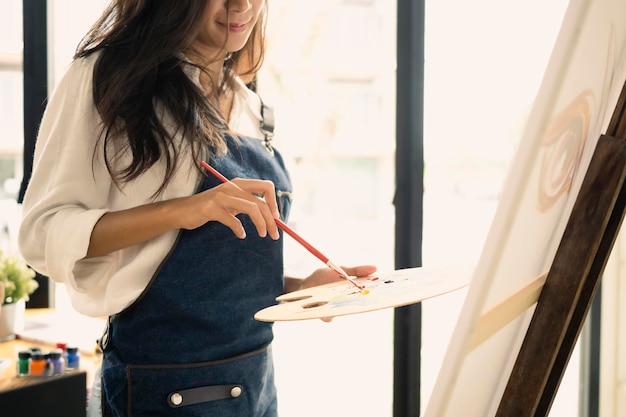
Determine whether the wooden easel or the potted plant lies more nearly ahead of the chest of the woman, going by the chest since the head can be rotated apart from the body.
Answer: the wooden easel

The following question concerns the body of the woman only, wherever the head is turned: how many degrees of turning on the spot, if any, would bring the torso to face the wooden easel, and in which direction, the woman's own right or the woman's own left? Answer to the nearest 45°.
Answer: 0° — they already face it

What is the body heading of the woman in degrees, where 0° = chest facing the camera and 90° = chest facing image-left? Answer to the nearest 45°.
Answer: approximately 315°

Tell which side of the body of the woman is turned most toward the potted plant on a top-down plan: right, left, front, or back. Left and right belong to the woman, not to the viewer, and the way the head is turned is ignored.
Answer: back
